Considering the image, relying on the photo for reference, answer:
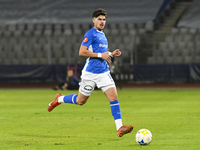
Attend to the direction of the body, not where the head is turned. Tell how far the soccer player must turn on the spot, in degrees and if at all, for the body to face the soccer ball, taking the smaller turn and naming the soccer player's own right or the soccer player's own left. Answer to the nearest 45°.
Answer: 0° — they already face it
